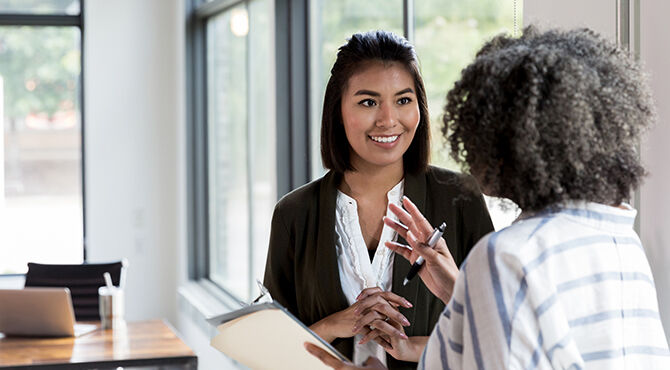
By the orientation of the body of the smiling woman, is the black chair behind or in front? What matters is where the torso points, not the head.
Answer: behind

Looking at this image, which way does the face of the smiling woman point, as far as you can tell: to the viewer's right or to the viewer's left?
to the viewer's right

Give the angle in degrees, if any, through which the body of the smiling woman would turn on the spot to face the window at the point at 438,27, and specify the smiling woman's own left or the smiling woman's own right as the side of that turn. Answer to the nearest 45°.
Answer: approximately 180°

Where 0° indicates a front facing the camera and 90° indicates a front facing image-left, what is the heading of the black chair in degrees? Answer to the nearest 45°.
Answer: approximately 0°

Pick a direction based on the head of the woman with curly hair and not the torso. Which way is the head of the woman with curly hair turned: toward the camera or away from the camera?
away from the camera

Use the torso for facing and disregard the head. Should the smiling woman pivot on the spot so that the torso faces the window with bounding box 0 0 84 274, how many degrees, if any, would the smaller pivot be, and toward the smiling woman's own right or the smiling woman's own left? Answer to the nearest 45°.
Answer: approximately 135° to the smiling woman's own right

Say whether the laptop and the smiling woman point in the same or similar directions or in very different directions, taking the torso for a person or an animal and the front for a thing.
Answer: very different directions

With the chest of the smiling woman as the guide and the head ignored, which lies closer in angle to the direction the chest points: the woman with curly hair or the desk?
the woman with curly hair

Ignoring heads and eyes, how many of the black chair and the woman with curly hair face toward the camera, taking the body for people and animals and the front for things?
1

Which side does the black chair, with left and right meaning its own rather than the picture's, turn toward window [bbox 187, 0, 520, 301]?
left

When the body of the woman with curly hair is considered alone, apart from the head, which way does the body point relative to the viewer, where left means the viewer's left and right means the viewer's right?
facing away from the viewer and to the left of the viewer

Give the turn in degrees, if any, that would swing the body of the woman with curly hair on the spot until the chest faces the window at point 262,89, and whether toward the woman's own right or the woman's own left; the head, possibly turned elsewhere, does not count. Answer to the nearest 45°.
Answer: approximately 45° to the woman's own right

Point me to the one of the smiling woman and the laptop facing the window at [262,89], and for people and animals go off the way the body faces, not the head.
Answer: the laptop

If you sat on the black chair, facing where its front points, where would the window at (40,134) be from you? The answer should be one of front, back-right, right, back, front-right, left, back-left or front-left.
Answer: back
